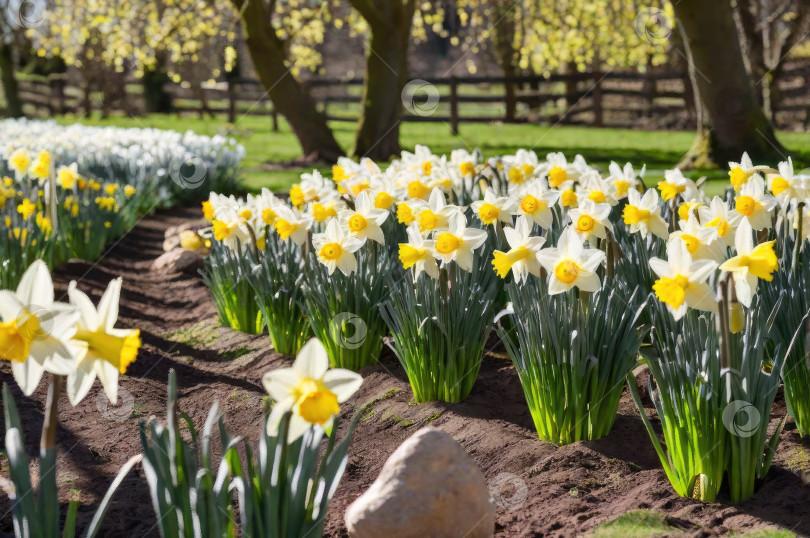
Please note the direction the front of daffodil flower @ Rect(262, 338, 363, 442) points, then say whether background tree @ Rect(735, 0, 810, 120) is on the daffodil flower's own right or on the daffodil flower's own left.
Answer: on the daffodil flower's own left

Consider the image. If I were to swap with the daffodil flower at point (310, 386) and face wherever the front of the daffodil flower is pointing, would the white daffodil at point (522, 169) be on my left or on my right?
on my left

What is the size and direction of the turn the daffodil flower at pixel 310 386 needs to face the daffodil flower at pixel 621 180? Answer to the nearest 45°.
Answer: approximately 90° to its left

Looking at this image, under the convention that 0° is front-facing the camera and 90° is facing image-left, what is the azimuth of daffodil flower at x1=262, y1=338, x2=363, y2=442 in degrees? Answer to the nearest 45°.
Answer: approximately 315°

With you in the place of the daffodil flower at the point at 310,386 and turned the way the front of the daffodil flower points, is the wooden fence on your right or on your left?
on your left
